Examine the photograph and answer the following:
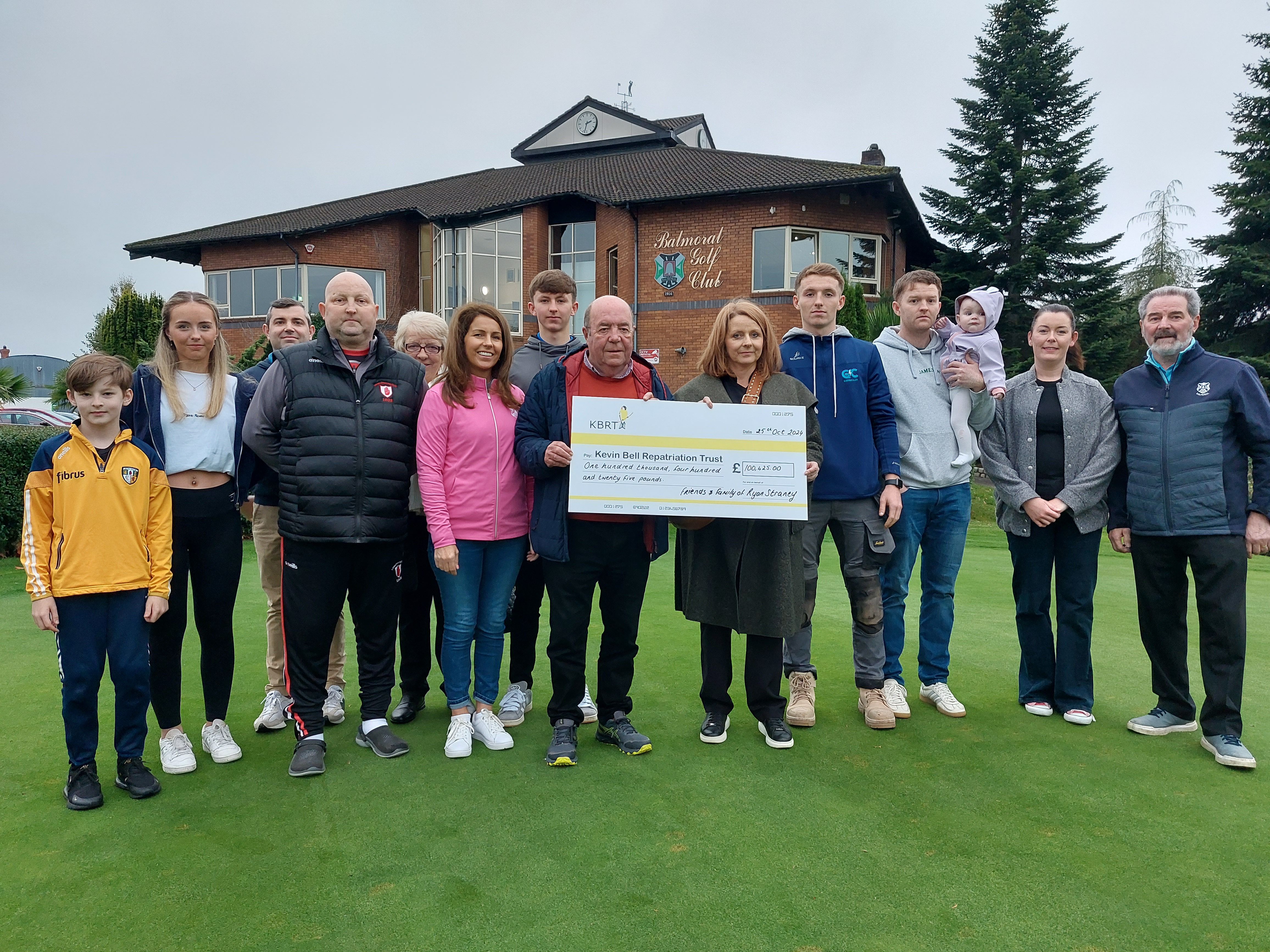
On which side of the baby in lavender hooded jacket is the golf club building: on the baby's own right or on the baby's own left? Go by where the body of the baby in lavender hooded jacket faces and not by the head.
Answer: on the baby's own right

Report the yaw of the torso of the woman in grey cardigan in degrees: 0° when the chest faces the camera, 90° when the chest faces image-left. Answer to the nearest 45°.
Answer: approximately 0°

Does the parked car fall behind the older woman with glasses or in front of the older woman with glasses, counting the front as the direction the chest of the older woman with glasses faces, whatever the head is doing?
behind

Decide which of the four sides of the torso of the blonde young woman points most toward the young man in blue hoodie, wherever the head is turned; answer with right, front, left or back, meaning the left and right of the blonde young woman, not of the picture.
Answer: left

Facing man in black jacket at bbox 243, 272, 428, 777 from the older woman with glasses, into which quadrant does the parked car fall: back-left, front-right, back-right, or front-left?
back-right

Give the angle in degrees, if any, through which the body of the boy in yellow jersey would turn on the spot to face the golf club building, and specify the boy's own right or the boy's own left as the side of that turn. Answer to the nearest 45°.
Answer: approximately 135° to the boy's own left

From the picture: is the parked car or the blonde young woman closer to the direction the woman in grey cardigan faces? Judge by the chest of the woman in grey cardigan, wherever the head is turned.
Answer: the blonde young woman

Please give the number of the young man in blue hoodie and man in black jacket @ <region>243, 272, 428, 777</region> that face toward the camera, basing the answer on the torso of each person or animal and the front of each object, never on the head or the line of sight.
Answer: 2
